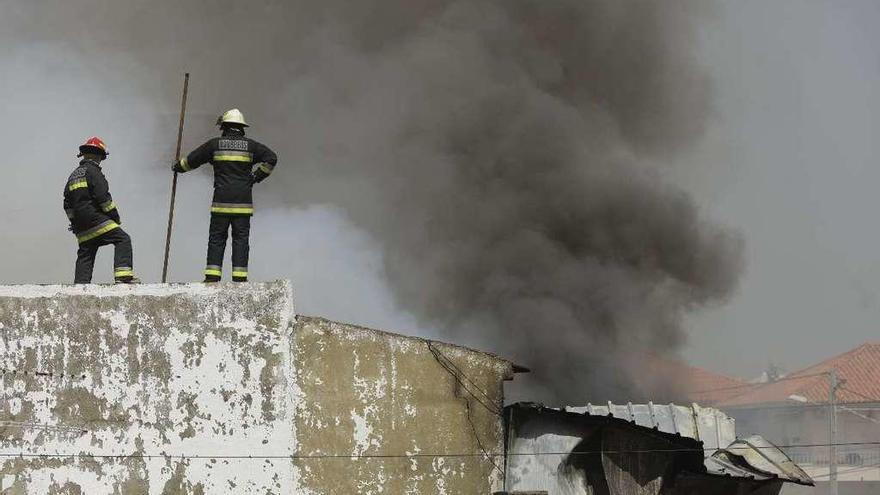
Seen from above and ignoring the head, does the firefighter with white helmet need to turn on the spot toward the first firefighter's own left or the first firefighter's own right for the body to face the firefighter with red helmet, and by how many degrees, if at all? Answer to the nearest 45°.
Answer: approximately 90° to the first firefighter's own left

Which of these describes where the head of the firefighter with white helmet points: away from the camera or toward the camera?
away from the camera

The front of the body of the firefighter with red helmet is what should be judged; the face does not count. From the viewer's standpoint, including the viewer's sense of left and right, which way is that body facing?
facing away from the viewer and to the right of the viewer

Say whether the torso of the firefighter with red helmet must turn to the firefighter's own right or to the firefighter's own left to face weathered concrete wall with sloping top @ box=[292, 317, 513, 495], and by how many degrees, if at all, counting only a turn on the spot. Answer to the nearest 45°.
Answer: approximately 90° to the firefighter's own right

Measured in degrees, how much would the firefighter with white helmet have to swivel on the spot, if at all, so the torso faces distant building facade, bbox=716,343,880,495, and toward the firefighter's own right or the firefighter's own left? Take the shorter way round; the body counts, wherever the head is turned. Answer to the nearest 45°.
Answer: approximately 45° to the firefighter's own right

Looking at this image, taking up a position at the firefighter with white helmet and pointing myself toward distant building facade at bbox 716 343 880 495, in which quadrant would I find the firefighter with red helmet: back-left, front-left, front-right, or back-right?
back-left

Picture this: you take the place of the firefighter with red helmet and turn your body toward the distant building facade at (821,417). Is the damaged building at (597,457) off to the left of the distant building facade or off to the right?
right

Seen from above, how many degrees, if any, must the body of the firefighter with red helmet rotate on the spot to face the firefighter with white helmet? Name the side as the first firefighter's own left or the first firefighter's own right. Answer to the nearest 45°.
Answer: approximately 90° to the first firefighter's own right

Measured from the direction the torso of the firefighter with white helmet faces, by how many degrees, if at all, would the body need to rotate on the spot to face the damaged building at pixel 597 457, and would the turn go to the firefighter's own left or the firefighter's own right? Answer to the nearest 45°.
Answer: approximately 90° to the firefighter's own right

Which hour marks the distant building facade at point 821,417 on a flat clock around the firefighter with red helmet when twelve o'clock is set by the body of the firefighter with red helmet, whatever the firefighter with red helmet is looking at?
The distant building facade is roughly at 12 o'clock from the firefighter with red helmet.

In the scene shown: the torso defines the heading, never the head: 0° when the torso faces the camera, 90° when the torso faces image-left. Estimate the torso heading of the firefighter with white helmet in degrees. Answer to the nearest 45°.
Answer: approximately 180°
